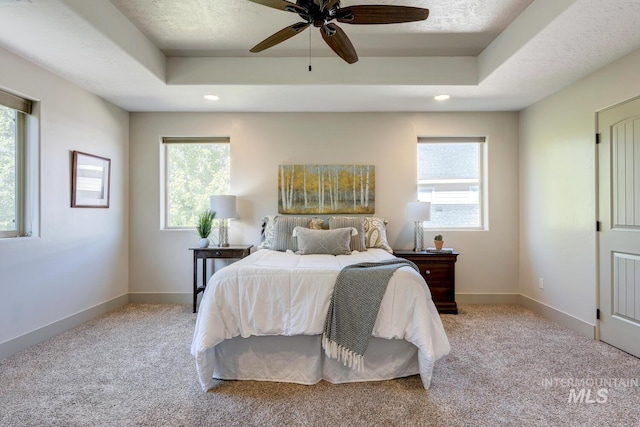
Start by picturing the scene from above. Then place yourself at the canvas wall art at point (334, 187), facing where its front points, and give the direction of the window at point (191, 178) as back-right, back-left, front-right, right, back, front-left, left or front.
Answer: right

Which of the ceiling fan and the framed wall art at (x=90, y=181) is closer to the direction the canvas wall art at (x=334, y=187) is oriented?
the ceiling fan

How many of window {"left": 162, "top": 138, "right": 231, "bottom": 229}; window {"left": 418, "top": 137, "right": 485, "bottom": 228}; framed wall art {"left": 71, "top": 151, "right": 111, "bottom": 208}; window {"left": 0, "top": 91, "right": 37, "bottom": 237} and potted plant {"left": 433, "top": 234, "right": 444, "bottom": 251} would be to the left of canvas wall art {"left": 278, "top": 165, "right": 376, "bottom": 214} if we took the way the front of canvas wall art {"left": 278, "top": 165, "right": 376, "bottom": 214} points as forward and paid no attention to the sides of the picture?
2

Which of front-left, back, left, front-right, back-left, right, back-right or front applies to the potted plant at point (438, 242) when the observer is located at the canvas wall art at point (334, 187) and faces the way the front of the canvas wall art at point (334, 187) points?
left

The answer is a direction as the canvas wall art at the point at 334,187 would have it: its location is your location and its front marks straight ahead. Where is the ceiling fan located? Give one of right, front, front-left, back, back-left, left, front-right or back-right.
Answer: front

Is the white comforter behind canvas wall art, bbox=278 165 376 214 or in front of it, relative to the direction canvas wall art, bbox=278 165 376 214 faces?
in front

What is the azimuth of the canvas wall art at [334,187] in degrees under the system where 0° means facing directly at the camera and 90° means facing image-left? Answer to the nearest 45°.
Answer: approximately 0°

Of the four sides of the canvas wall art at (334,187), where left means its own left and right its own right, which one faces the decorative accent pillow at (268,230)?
right

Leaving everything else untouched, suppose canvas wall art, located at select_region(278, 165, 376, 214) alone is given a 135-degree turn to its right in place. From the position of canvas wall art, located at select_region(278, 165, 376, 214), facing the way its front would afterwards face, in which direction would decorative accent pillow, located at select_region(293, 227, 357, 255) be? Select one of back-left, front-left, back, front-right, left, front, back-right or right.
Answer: back-left

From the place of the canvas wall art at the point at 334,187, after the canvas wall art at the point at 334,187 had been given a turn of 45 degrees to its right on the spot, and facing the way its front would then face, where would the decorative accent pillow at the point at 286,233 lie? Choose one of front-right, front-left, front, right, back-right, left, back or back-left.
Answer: front

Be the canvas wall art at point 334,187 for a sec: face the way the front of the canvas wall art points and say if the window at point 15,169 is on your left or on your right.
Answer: on your right

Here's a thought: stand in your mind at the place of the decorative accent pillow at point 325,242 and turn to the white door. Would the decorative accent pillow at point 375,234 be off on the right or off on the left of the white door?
left

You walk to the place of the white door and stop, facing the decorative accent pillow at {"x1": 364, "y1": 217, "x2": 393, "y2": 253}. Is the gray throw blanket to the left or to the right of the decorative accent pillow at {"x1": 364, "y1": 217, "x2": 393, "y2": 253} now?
left

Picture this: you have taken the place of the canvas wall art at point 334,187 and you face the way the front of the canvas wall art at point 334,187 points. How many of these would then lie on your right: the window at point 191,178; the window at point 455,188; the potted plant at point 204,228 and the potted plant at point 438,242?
2
